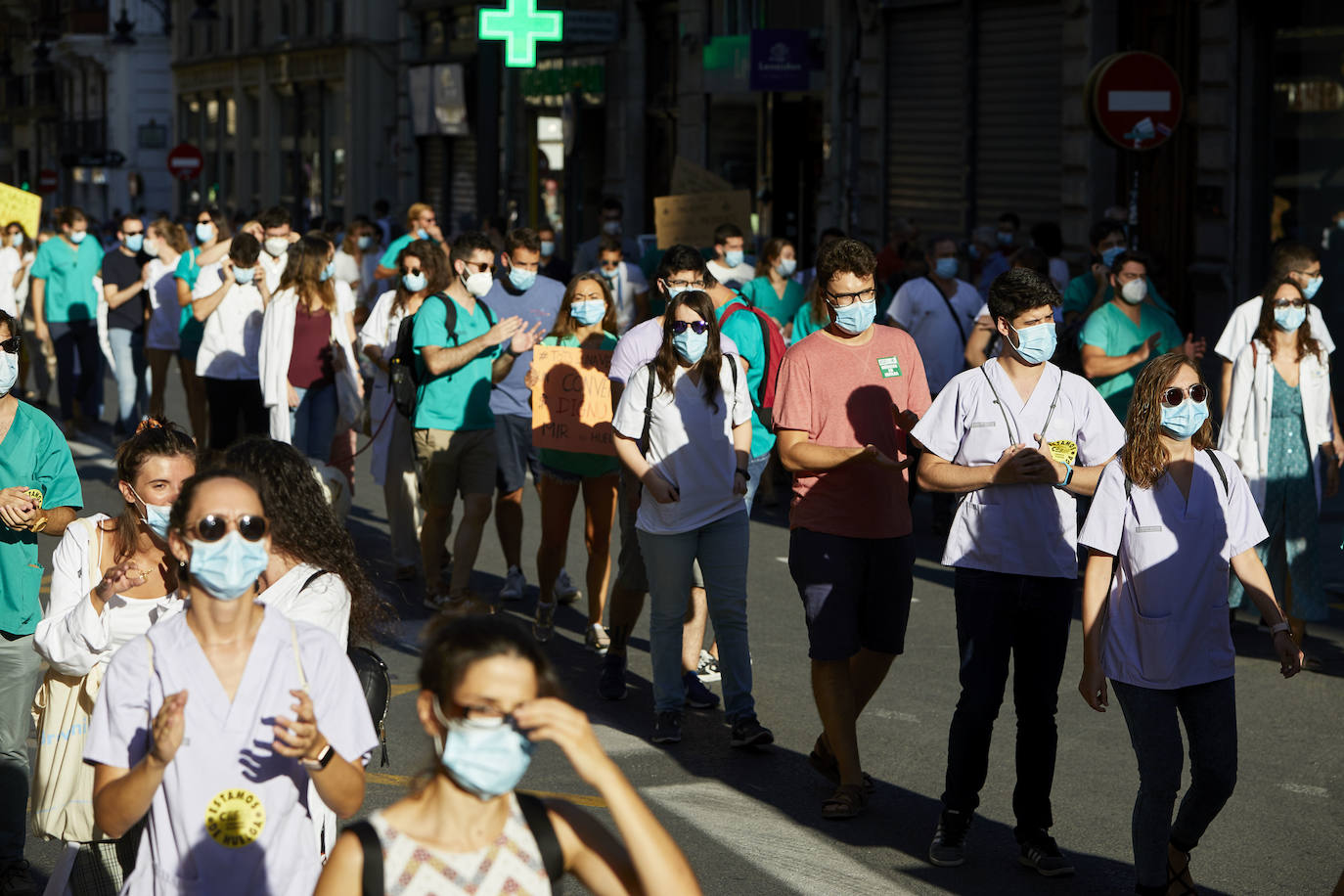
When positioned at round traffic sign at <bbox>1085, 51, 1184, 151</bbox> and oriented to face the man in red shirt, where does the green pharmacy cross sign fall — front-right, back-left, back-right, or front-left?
back-right

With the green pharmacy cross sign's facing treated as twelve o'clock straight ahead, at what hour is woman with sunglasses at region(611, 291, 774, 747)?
The woman with sunglasses is roughly at 12 o'clock from the green pharmacy cross sign.

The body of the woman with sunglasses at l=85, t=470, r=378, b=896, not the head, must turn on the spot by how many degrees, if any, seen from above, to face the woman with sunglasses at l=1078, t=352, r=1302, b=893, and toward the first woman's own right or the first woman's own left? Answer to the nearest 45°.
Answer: approximately 135° to the first woman's own left

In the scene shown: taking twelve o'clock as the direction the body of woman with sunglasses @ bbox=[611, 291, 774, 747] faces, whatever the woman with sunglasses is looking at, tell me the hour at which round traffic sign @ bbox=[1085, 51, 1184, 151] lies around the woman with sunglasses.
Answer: The round traffic sign is roughly at 7 o'clock from the woman with sunglasses.

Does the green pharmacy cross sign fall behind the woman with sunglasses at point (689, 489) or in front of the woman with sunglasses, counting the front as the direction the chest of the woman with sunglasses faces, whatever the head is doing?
behind

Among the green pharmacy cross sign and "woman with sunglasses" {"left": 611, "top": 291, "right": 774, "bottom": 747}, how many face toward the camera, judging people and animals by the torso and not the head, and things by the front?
2

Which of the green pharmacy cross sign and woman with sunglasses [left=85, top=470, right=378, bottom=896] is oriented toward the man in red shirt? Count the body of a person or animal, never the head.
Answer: the green pharmacy cross sign

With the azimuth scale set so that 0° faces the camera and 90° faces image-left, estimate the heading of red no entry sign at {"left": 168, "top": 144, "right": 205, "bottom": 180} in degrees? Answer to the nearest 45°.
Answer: approximately 0°

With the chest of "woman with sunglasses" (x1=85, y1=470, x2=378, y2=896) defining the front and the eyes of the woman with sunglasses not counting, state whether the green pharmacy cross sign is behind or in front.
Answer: behind

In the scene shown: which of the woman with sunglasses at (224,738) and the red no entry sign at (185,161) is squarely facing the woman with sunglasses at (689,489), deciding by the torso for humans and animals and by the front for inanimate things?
the red no entry sign

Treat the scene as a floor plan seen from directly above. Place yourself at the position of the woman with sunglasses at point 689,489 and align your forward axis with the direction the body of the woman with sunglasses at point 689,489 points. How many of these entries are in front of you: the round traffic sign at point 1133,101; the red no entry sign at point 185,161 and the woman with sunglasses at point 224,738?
1

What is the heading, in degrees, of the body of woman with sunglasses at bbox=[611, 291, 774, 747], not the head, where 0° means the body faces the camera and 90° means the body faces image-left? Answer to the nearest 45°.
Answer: approximately 0°

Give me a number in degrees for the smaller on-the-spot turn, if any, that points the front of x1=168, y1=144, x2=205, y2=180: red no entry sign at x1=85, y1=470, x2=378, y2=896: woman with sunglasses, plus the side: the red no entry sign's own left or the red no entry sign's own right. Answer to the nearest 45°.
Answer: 0° — it already faces them
